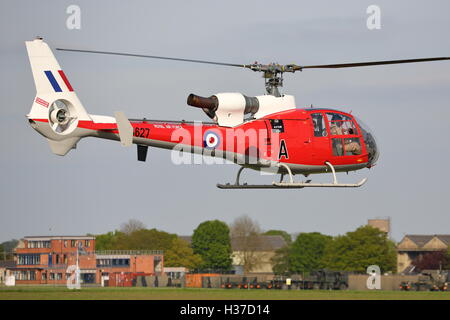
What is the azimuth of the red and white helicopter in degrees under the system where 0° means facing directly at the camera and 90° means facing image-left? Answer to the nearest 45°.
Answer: approximately 270°
